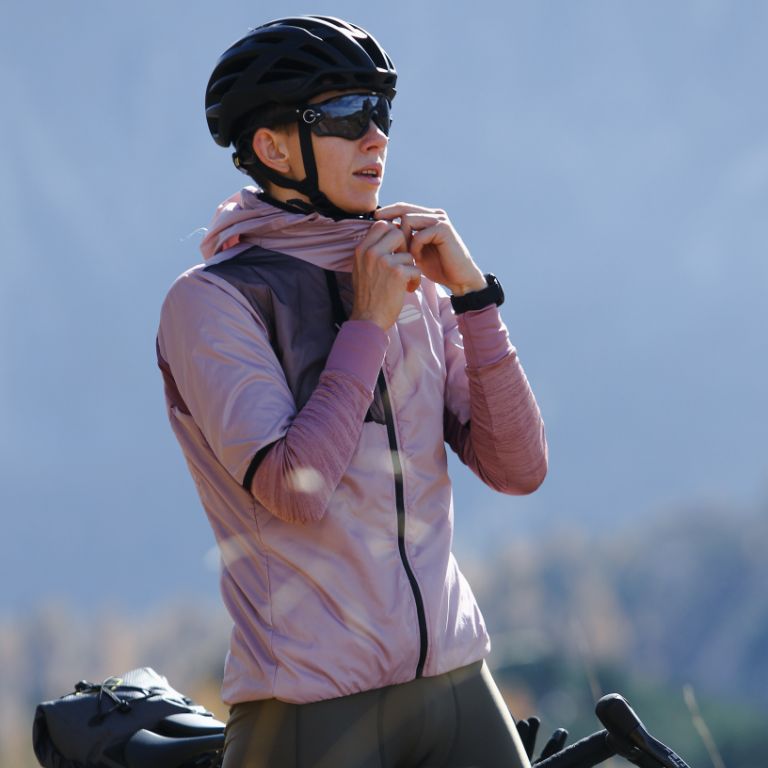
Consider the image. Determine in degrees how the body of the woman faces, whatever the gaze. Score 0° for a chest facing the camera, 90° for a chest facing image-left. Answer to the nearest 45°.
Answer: approximately 315°
